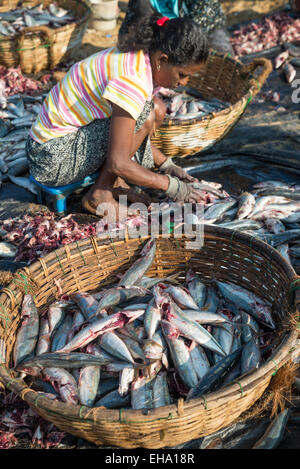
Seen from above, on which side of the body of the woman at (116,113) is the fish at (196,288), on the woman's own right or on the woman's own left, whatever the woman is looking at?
on the woman's own right

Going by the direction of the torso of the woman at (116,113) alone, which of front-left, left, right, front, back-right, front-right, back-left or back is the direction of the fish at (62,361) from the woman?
right

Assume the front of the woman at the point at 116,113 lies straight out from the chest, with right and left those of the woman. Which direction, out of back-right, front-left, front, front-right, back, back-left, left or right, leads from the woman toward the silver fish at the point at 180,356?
right

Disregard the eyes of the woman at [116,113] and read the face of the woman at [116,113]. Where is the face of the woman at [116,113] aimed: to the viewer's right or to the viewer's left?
to the viewer's right

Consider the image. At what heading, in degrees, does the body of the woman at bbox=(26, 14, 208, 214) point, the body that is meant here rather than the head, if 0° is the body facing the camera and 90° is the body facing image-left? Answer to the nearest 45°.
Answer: approximately 270°

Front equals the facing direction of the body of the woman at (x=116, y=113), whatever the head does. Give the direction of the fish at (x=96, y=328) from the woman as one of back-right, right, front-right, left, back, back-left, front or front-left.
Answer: right

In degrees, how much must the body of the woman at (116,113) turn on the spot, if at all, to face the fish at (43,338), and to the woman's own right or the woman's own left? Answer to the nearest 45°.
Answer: approximately 90° to the woman's own right

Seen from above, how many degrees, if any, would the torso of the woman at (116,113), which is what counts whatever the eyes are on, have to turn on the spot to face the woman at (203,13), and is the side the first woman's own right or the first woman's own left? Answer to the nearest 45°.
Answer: approximately 90° to the first woman's own left

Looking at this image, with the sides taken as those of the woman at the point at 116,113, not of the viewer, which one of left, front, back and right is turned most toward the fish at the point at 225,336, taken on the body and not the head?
right

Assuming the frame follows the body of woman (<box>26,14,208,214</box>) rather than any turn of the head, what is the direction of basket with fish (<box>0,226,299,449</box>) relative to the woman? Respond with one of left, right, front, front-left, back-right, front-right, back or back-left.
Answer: right

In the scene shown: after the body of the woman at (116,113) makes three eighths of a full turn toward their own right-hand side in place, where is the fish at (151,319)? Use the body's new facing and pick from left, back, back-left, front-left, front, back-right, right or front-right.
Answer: front-left
